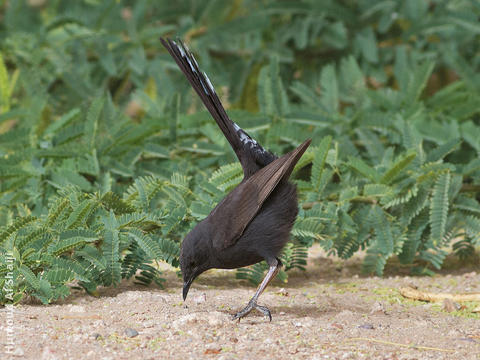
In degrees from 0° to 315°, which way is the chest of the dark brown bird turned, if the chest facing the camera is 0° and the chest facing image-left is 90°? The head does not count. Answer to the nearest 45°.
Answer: approximately 90°

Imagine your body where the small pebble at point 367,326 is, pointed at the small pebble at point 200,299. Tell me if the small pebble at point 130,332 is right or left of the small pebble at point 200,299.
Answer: left

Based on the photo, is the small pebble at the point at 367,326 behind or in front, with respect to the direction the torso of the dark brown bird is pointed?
behind

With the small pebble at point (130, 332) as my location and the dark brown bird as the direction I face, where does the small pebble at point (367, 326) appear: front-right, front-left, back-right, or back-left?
front-right

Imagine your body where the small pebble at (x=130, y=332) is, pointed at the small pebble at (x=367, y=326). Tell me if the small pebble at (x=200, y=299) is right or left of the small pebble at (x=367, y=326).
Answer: left

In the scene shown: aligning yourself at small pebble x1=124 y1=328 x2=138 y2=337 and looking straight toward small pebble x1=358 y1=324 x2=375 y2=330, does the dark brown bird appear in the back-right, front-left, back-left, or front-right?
front-left

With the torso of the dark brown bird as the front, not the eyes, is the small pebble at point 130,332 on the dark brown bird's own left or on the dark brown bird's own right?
on the dark brown bird's own left
